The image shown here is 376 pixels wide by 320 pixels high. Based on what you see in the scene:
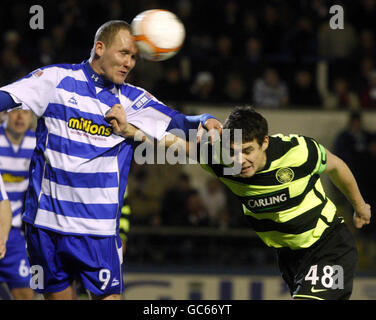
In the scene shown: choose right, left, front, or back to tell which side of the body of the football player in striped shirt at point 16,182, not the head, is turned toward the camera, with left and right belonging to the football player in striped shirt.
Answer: front

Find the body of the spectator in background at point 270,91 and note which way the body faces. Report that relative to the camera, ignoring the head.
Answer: toward the camera

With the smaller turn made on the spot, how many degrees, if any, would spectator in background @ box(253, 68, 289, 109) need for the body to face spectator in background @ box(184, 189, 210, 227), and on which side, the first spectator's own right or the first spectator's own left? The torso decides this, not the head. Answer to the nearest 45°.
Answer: approximately 45° to the first spectator's own right

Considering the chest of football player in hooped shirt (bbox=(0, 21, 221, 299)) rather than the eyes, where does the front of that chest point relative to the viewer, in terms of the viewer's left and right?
facing the viewer and to the right of the viewer

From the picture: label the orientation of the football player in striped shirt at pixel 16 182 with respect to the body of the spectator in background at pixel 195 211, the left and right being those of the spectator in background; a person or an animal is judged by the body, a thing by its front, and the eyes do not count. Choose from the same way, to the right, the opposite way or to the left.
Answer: the same way

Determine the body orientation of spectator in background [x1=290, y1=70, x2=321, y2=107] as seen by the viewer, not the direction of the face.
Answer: toward the camera

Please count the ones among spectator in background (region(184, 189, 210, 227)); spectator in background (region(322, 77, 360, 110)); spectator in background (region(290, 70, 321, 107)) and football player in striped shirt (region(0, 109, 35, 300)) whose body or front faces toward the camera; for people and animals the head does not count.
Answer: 4

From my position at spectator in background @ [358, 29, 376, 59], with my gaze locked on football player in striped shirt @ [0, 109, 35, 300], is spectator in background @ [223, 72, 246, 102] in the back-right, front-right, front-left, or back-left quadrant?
front-right

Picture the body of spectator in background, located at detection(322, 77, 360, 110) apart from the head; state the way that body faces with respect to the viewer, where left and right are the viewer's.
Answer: facing the viewer

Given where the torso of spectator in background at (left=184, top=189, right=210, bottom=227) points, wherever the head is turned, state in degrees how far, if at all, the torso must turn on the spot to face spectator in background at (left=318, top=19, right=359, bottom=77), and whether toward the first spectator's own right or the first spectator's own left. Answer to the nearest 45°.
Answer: approximately 135° to the first spectator's own left

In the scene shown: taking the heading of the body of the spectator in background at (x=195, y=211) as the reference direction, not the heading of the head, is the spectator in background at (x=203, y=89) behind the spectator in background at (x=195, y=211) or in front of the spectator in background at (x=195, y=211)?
behind

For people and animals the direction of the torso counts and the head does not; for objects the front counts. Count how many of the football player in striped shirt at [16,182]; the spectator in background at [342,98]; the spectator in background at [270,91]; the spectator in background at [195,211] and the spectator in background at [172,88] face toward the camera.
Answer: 5

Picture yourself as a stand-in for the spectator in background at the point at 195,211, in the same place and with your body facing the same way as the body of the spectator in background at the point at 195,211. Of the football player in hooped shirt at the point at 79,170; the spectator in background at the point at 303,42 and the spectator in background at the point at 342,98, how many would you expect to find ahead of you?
1

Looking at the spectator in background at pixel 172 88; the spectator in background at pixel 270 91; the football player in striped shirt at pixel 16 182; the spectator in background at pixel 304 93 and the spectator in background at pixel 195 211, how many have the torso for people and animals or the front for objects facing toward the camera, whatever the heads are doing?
5

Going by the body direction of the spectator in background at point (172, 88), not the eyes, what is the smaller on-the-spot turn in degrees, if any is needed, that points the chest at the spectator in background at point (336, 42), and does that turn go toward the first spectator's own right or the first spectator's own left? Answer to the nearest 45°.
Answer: approximately 135° to the first spectator's own left

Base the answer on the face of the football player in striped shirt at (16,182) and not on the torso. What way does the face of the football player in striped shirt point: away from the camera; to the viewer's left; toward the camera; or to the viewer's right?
toward the camera

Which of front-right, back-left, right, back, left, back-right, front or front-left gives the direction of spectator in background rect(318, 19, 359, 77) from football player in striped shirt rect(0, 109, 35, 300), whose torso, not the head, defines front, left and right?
back-left
